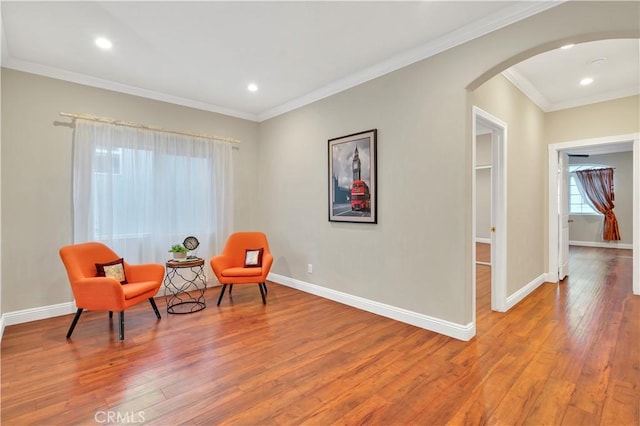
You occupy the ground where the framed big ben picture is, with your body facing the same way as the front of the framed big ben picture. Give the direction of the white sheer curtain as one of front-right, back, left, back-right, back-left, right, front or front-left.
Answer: front-right

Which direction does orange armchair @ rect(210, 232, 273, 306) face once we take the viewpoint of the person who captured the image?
facing the viewer

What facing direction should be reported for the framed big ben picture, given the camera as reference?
facing the viewer and to the left of the viewer

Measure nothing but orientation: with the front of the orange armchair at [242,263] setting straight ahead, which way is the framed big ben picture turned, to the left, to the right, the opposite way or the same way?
to the right

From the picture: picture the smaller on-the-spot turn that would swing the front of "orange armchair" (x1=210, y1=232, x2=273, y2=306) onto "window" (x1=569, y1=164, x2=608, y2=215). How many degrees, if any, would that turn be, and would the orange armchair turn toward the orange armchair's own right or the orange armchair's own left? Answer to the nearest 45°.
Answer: approximately 90° to the orange armchair's own left

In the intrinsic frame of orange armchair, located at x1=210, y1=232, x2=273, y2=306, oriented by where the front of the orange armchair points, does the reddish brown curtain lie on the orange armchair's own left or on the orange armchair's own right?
on the orange armchair's own left

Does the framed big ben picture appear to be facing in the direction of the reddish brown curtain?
no

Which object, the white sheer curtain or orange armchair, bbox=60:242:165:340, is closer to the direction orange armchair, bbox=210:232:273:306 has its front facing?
the orange armchair

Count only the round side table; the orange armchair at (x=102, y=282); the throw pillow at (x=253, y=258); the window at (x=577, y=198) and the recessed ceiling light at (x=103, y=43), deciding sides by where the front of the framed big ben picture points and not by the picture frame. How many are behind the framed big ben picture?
1

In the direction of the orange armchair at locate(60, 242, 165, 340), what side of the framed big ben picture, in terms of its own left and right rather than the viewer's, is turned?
front

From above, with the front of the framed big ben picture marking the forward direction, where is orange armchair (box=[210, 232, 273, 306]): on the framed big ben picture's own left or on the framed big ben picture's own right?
on the framed big ben picture's own right

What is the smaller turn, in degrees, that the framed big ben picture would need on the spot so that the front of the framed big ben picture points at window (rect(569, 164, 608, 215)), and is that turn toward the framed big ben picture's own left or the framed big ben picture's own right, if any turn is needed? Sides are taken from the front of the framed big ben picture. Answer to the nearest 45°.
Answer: approximately 180°

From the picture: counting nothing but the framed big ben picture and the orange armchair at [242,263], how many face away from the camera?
0

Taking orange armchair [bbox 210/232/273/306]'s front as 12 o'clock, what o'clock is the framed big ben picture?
The framed big ben picture is roughly at 10 o'clock from the orange armchair.

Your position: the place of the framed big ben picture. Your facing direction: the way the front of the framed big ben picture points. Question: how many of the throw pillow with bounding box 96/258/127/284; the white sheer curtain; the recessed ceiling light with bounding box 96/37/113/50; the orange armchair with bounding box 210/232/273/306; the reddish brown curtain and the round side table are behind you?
1
